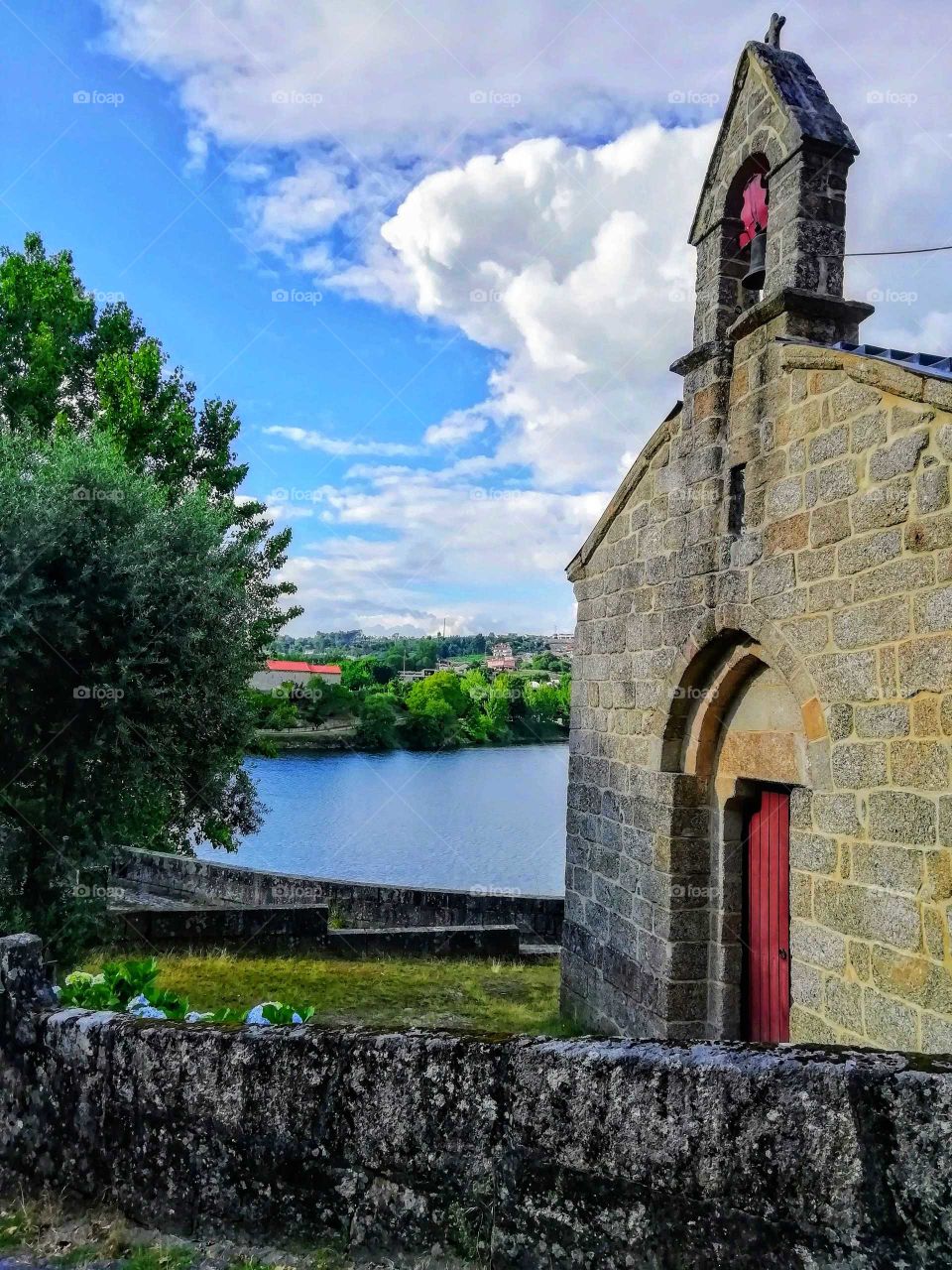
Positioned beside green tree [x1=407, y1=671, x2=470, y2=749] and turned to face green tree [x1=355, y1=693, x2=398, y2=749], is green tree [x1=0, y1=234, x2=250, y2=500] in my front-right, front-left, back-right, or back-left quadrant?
front-left

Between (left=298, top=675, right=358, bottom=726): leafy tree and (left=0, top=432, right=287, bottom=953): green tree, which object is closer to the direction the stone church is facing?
the green tree

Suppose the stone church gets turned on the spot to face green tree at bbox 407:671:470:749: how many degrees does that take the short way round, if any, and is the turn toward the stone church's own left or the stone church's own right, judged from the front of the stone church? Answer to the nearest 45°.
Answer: approximately 135° to the stone church's own right

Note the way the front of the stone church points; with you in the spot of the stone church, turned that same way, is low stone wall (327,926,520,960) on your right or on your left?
on your right

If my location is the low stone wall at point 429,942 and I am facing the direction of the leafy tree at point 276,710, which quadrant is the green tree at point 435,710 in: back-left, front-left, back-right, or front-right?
front-right

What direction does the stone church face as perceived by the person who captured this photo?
facing the viewer and to the left of the viewer

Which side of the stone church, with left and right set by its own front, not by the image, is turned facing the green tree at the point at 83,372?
right

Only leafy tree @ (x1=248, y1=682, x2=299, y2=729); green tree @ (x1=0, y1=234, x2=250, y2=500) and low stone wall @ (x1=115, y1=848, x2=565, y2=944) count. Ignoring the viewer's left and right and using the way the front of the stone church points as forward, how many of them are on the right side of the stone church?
3

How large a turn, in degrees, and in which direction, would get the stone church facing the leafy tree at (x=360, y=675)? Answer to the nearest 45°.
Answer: approximately 90° to its right

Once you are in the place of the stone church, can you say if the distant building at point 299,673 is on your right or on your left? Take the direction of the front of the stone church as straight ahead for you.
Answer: on your right

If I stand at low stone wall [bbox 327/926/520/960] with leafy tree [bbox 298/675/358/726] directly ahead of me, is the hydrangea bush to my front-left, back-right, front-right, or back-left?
back-left

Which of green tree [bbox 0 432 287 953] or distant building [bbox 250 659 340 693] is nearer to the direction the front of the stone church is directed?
the green tree

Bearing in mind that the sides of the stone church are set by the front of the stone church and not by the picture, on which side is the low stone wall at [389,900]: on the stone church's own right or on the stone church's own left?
on the stone church's own right

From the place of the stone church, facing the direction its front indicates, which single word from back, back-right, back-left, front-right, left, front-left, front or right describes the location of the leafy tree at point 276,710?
right

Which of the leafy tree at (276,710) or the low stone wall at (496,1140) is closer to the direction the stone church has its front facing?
the low stone wall

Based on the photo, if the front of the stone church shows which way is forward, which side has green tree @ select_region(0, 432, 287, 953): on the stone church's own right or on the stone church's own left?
on the stone church's own right
